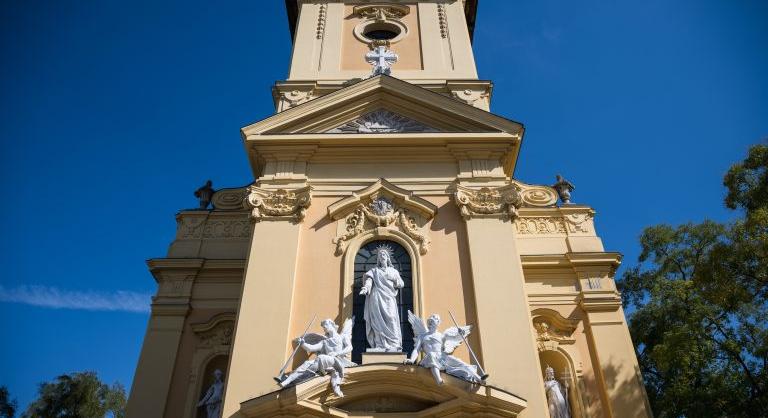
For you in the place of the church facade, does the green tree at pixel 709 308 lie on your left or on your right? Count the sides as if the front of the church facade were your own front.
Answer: on your left

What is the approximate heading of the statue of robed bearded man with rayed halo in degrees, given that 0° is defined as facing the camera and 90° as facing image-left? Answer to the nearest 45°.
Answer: approximately 0°

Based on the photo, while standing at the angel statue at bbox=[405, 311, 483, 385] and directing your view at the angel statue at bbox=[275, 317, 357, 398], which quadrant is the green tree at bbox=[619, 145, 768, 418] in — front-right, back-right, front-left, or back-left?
back-right

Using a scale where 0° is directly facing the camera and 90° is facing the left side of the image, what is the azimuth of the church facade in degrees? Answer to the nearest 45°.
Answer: approximately 0°
